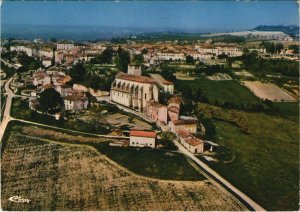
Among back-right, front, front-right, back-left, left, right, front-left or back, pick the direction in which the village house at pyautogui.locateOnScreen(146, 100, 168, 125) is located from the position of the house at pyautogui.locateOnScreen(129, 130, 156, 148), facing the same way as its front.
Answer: back

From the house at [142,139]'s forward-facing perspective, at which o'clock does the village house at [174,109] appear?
The village house is roughly at 7 o'clock from the house.

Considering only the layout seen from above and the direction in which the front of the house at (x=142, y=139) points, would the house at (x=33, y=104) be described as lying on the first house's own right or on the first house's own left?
on the first house's own right

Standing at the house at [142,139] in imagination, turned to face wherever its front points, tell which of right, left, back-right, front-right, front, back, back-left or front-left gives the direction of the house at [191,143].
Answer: left

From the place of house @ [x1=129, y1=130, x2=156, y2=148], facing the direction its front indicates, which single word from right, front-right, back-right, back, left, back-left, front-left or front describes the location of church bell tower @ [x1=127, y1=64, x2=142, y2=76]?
back

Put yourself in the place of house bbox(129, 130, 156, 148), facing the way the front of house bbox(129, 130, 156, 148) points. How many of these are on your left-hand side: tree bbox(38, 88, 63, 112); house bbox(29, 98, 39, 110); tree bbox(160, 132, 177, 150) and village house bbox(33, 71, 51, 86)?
1

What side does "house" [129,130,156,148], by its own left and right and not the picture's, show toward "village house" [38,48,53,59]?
back

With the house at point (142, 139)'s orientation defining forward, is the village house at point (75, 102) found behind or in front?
behind

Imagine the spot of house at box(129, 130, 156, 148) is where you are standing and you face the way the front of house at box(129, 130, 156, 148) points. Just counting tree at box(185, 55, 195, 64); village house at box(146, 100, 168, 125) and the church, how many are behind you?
3

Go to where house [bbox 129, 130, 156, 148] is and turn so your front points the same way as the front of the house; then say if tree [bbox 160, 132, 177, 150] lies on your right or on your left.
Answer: on your left

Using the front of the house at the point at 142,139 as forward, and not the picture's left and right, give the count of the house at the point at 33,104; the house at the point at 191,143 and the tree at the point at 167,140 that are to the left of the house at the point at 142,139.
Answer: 2

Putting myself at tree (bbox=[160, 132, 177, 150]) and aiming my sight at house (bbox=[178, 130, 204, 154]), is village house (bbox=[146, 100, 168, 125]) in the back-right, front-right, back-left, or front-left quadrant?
back-left

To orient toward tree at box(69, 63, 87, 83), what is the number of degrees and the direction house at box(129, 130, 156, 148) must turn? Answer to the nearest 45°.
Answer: approximately 180°

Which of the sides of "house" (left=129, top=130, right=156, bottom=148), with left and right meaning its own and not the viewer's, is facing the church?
back

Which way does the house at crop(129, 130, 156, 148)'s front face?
toward the camera
